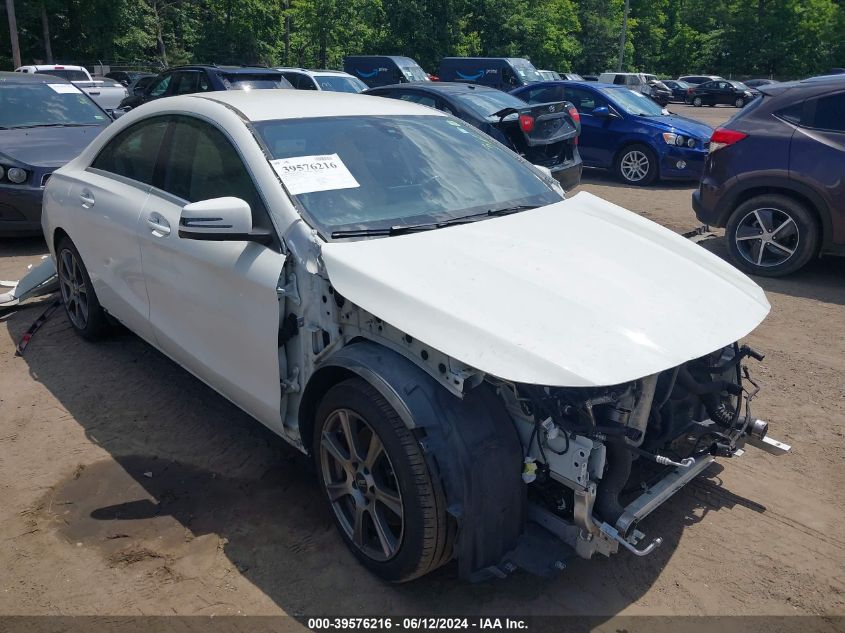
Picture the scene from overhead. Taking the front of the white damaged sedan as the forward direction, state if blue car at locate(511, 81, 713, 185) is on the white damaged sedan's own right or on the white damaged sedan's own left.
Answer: on the white damaged sedan's own left

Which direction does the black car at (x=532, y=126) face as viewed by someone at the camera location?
facing away from the viewer and to the left of the viewer

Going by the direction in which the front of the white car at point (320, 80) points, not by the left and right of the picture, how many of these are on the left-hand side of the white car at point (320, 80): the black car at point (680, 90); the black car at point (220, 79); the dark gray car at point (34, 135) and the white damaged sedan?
1

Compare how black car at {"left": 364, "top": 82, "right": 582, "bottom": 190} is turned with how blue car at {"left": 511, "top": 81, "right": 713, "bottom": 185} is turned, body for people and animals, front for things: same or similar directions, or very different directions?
very different directions

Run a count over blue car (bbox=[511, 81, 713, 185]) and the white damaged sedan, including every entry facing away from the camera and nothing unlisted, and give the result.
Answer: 0

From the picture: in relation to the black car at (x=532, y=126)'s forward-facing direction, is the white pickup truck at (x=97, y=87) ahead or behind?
ahead

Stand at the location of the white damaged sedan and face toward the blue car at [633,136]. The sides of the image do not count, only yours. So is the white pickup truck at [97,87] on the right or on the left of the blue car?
left

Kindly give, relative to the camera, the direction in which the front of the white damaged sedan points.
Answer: facing the viewer and to the right of the viewer

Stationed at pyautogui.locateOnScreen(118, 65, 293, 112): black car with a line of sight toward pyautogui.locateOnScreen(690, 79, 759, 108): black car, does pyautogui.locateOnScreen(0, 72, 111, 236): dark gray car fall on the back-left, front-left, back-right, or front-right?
back-right

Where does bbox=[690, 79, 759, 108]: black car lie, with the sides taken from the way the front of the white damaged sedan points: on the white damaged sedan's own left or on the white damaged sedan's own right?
on the white damaged sedan's own left

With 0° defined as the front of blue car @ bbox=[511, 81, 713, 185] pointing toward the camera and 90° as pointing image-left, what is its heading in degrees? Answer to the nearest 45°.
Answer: approximately 315°

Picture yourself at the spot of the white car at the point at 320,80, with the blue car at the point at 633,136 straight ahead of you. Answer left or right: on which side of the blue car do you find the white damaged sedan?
right

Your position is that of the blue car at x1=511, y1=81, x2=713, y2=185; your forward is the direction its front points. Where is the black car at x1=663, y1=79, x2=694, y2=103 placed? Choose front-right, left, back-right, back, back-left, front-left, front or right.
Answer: back-left
